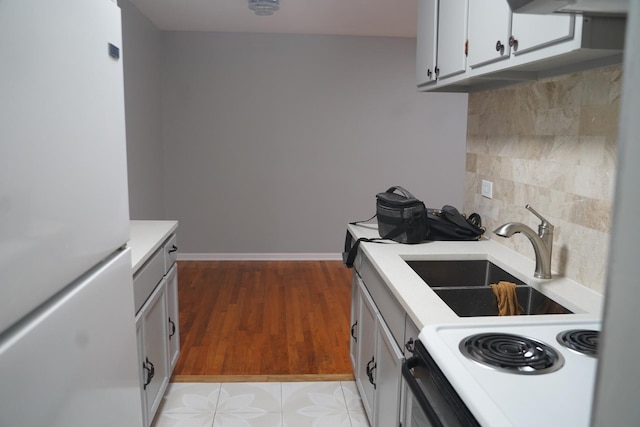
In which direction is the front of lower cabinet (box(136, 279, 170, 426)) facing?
to the viewer's right

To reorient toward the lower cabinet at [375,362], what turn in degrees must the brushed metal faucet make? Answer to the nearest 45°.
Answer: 0° — it already faces it

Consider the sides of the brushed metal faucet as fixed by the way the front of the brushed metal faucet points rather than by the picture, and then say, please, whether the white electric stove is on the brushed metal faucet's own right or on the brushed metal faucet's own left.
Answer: on the brushed metal faucet's own left

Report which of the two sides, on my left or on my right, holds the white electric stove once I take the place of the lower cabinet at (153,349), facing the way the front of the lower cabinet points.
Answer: on my right

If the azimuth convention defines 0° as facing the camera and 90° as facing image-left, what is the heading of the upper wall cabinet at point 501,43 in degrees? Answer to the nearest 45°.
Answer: approximately 45°

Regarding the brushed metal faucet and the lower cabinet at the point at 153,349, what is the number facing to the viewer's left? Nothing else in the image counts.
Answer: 1

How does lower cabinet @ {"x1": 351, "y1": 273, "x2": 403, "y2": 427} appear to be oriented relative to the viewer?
to the viewer's left

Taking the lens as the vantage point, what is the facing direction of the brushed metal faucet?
facing to the left of the viewer

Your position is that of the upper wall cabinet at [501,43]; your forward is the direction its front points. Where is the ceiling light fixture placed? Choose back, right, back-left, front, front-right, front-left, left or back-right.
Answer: right

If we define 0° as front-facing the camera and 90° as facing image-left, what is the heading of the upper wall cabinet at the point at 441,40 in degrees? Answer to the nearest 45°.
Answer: approximately 45°

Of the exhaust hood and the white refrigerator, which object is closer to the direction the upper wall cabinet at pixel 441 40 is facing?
the white refrigerator
